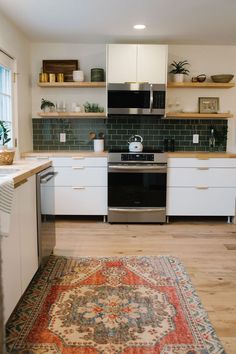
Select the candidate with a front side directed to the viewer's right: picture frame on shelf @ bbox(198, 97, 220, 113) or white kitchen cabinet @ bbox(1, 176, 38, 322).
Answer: the white kitchen cabinet

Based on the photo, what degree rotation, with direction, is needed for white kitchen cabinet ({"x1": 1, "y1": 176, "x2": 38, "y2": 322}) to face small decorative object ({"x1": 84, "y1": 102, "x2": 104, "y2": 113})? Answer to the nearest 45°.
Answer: approximately 90° to its left

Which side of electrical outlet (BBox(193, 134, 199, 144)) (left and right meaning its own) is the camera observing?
front

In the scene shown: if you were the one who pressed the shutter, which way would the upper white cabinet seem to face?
facing the viewer

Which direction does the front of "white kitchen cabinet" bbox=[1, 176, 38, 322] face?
to the viewer's right

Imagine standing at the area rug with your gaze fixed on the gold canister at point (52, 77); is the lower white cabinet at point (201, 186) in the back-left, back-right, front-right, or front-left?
front-right

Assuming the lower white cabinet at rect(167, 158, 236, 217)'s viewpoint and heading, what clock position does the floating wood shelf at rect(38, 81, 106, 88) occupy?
The floating wood shelf is roughly at 3 o'clock from the lower white cabinet.

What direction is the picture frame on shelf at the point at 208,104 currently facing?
toward the camera

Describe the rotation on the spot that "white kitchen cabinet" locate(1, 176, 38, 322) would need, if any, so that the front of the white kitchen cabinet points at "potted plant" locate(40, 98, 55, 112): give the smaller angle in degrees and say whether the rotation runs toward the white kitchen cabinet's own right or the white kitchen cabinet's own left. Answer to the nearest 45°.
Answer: approximately 90° to the white kitchen cabinet's own left
